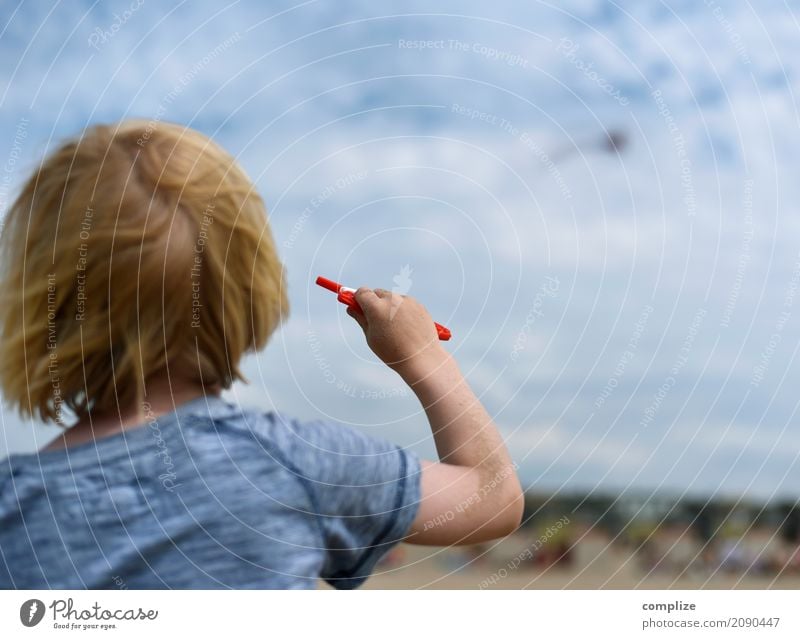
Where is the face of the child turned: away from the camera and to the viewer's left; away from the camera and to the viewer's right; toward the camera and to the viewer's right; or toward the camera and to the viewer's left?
away from the camera and to the viewer's right

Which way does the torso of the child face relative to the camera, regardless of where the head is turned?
away from the camera
